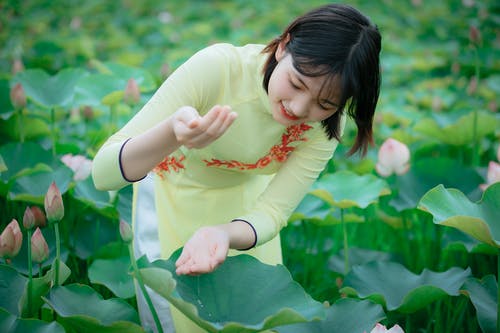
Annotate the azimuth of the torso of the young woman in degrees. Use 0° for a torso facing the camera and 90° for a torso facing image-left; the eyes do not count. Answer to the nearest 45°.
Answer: approximately 0°

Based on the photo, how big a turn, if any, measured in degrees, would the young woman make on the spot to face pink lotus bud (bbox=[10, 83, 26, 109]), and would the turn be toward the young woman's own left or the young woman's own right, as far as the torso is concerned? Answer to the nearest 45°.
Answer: approximately 135° to the young woman's own right

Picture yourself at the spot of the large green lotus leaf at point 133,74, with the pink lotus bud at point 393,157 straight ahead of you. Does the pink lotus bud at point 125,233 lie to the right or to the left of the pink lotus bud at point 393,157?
right

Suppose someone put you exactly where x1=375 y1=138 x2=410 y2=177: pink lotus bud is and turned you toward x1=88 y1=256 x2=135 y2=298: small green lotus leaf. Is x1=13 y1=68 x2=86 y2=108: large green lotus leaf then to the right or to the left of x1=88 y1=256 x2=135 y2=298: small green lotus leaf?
right

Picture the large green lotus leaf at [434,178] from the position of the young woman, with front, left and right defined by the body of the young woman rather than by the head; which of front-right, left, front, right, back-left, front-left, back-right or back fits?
back-left
